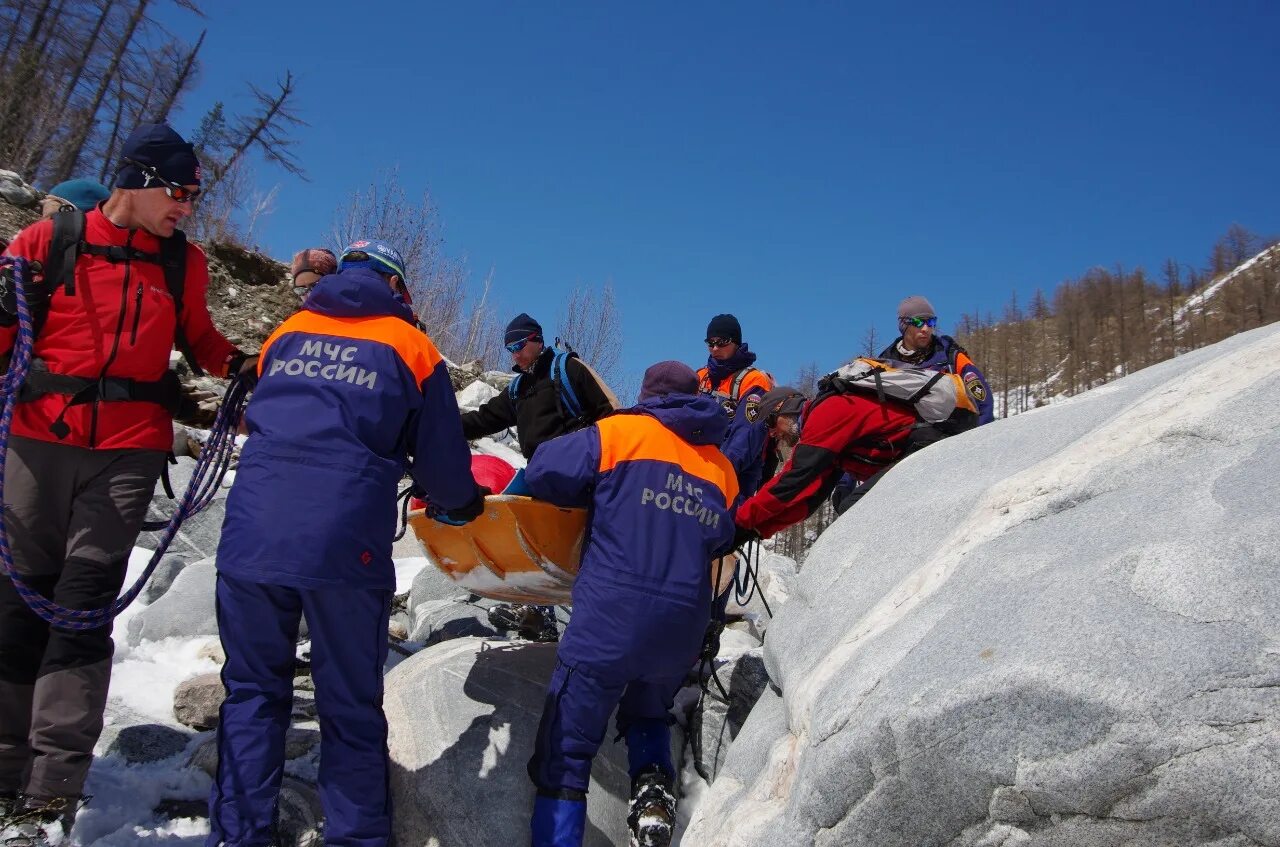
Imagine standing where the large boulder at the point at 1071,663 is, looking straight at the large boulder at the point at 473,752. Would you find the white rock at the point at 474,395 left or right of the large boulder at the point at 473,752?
right

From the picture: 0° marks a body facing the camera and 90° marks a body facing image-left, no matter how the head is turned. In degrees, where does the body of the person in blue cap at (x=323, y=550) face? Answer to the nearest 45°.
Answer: approximately 225°

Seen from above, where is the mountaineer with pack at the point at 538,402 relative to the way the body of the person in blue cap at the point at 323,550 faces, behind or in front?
in front

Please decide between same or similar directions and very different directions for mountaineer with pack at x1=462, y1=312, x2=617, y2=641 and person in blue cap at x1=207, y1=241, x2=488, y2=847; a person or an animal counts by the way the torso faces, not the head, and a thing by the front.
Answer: very different directions

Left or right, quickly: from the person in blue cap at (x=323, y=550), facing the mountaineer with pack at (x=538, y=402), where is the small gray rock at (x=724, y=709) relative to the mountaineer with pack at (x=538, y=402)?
right

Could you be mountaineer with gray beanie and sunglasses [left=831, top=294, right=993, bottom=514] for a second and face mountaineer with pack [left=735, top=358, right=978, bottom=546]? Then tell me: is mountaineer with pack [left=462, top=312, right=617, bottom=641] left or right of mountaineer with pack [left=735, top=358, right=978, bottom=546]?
right

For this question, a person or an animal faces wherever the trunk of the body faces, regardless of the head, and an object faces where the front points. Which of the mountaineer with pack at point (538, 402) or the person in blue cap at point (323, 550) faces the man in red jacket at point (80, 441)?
the mountaineer with pack

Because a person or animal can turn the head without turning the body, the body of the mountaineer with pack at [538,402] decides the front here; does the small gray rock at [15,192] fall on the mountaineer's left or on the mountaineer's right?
on the mountaineer's right

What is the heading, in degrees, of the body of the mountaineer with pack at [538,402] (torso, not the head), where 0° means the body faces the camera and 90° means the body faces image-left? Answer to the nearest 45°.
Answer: approximately 45°
